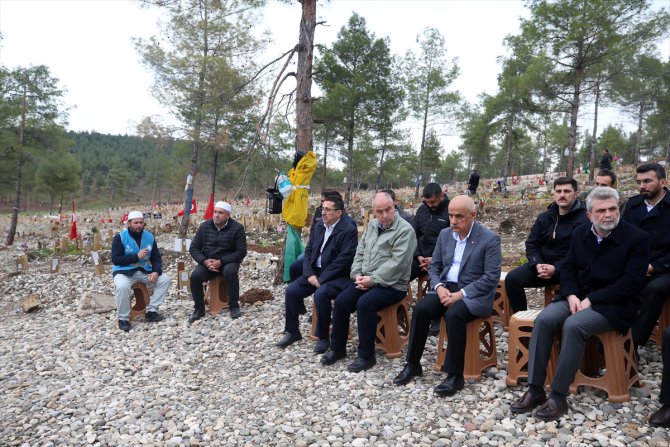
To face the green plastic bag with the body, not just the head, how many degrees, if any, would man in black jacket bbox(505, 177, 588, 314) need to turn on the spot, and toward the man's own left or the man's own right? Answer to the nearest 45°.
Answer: approximately 45° to the man's own right

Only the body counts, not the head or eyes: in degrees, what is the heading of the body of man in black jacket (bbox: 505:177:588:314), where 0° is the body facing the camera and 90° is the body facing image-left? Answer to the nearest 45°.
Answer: approximately 45°

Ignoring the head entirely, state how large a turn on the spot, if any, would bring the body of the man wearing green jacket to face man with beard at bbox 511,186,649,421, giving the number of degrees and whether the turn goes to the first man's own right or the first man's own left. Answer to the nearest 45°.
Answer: approximately 90° to the first man's own left

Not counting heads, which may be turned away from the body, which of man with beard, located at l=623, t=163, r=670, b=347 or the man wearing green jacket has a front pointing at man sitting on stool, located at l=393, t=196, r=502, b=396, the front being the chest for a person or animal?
the man with beard

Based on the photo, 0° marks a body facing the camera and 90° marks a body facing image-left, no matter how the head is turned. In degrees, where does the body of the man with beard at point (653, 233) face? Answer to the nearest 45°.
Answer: approximately 45°

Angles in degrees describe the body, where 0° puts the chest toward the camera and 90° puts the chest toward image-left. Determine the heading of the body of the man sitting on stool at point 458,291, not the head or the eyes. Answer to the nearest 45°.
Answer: approximately 45°

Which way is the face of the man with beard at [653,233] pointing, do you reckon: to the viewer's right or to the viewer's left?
to the viewer's left

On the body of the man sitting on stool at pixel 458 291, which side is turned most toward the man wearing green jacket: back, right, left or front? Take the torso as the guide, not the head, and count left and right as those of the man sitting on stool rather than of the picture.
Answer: right

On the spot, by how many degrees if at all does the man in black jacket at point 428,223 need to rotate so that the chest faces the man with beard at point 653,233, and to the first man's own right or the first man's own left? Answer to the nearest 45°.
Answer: approximately 90° to the first man's own left
